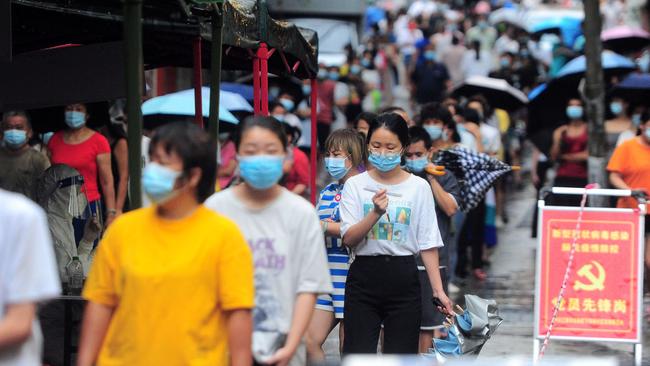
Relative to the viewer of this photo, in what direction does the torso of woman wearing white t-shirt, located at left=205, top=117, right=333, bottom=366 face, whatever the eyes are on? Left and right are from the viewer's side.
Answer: facing the viewer

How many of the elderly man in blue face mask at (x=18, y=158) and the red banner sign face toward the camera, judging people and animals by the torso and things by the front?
2

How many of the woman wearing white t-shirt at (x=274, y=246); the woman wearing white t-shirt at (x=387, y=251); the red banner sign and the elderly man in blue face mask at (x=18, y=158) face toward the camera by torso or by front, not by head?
4

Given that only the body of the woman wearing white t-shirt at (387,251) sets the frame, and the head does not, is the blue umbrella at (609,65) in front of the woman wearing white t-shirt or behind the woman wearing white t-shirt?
behind

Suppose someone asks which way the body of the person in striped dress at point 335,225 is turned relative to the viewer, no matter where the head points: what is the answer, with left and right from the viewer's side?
facing the viewer and to the left of the viewer

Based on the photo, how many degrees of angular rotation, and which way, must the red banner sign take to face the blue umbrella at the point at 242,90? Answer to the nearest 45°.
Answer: approximately 135° to its right

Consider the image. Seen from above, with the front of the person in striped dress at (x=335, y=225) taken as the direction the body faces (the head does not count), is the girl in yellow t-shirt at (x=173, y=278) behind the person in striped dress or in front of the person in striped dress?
in front

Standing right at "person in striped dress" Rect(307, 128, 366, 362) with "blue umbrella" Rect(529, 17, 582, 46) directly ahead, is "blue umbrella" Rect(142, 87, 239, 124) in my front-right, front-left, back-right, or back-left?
front-left
